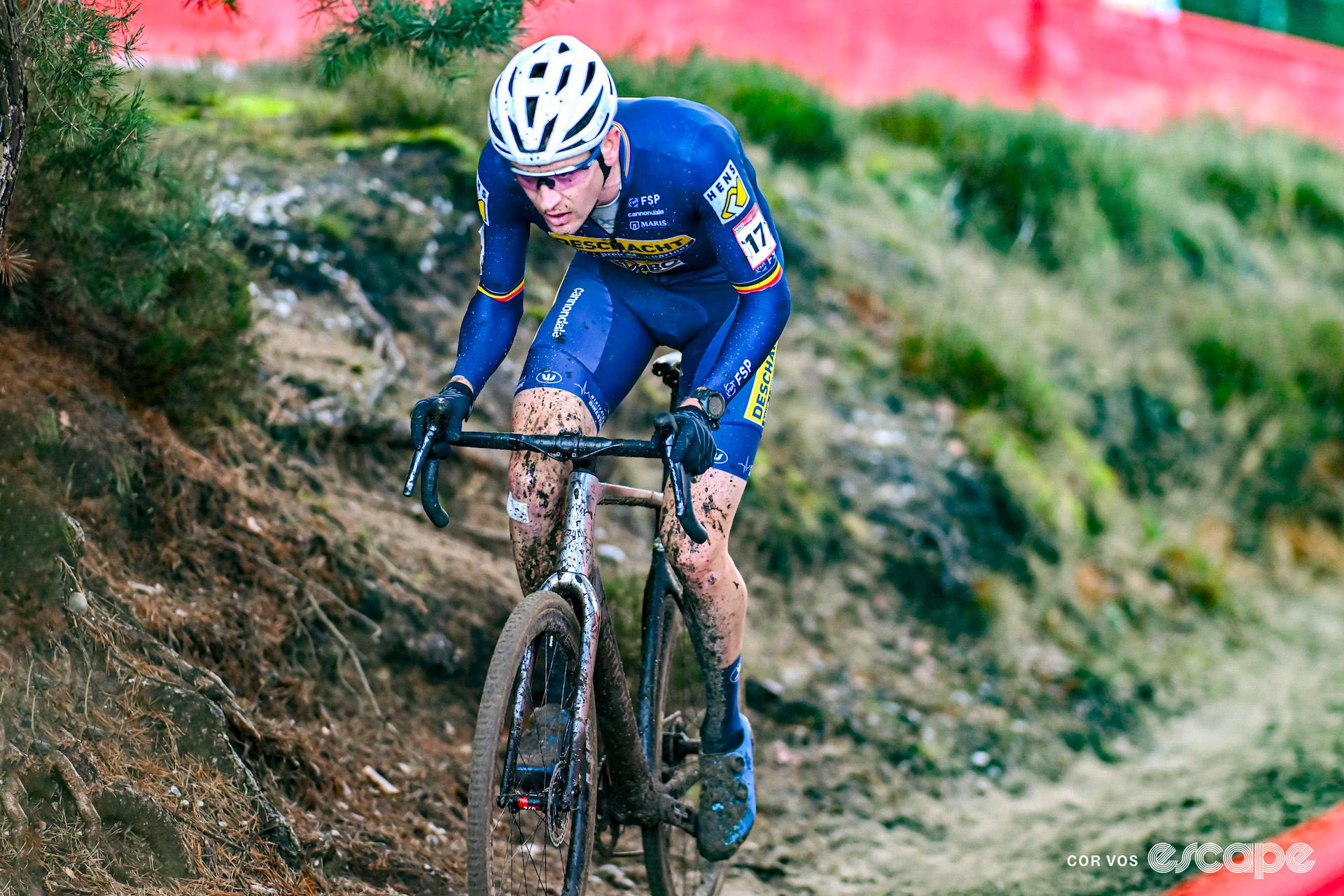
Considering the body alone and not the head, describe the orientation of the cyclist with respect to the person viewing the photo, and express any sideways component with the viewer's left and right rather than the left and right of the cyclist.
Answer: facing the viewer and to the left of the viewer

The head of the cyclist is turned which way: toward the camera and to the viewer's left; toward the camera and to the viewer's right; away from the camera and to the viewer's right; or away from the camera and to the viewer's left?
toward the camera and to the viewer's left
